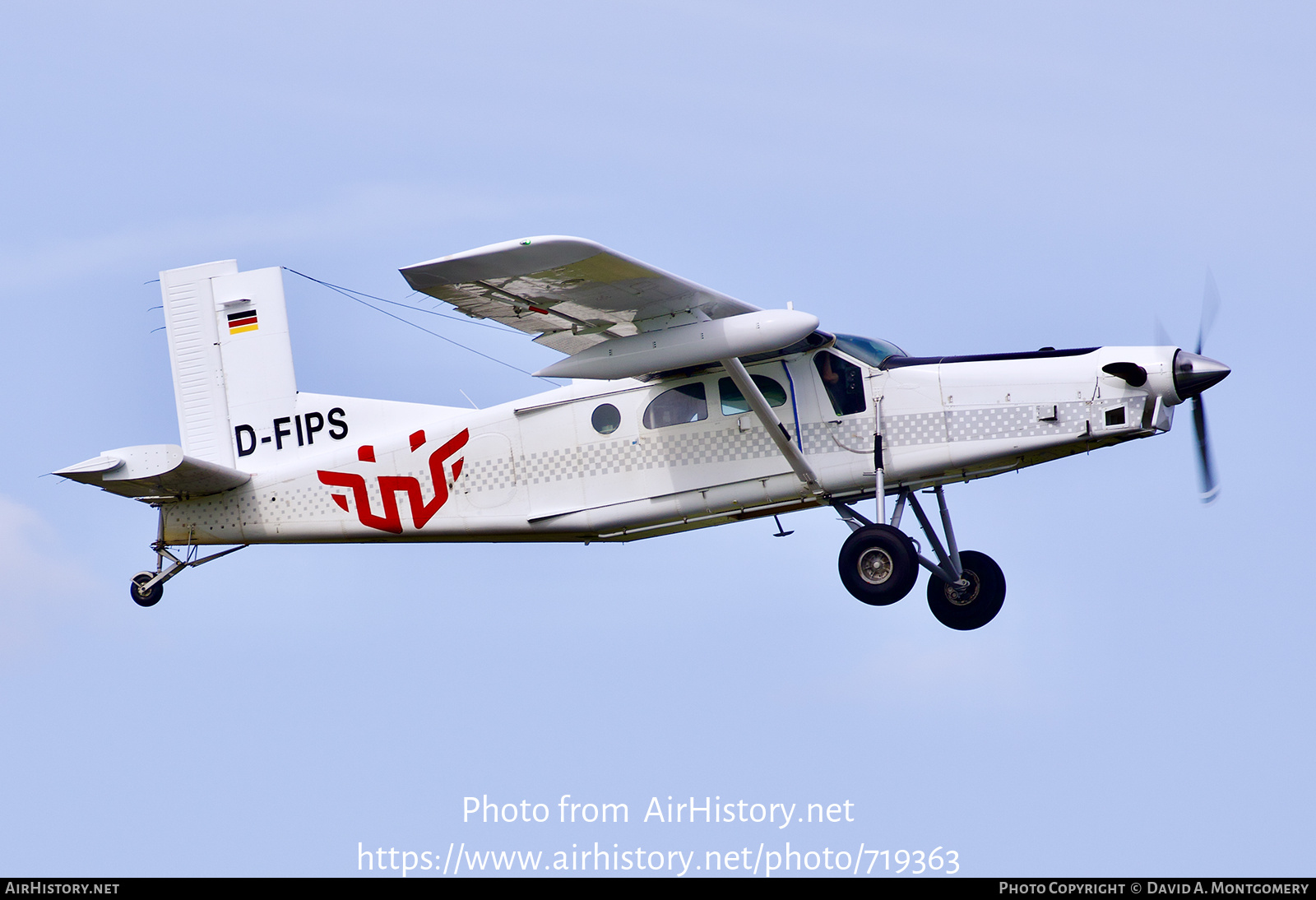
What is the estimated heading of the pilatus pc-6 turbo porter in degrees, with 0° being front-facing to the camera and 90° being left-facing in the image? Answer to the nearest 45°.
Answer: approximately 270°
